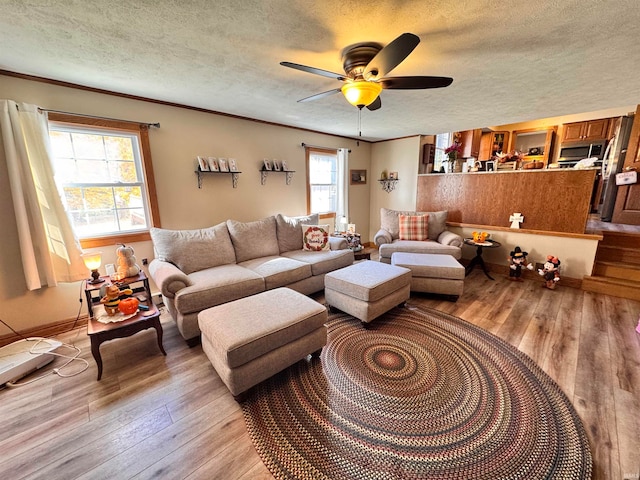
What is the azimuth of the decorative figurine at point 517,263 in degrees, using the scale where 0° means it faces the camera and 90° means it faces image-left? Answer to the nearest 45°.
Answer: approximately 45°

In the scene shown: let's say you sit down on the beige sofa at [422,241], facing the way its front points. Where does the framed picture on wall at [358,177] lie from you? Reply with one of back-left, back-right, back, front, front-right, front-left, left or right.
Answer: back-right

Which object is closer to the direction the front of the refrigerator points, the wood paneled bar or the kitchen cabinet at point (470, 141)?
the kitchen cabinet

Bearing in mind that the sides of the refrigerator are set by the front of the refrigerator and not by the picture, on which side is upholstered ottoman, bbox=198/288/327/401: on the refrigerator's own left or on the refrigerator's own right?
on the refrigerator's own left

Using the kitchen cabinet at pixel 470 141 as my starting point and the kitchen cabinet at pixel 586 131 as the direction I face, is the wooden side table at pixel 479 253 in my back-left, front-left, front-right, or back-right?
back-right

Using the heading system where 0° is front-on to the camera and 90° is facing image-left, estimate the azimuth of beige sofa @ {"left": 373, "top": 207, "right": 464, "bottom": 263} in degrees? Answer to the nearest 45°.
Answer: approximately 0°

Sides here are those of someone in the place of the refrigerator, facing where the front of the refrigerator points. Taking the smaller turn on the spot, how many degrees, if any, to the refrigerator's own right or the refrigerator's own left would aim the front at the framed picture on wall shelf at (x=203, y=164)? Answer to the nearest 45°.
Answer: approximately 45° to the refrigerator's own left

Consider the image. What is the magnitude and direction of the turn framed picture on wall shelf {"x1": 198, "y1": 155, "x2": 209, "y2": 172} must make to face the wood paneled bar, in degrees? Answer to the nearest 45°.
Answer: approximately 45° to its left

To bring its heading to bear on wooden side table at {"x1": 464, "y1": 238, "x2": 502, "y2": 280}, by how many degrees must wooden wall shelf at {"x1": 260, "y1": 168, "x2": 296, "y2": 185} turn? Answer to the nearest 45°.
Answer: approximately 45° to its left

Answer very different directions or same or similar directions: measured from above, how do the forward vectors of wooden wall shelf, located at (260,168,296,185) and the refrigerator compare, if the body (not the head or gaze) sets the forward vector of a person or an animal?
very different directions
